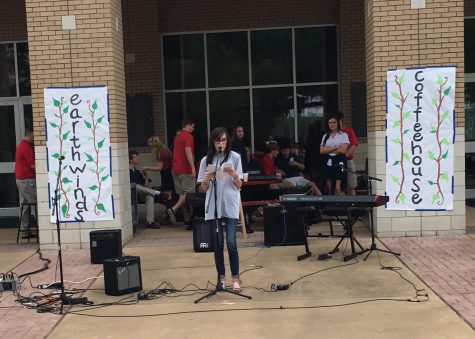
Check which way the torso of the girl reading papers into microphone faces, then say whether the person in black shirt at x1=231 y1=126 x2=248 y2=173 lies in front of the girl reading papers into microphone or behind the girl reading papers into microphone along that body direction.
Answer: behind

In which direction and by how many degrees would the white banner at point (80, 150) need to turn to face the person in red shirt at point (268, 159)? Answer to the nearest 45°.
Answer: approximately 90° to its left

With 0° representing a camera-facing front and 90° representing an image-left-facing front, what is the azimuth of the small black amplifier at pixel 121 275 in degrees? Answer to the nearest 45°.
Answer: approximately 315°

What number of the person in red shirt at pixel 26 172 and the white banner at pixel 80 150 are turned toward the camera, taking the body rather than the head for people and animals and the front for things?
1

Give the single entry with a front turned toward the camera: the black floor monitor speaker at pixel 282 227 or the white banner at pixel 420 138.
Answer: the white banner

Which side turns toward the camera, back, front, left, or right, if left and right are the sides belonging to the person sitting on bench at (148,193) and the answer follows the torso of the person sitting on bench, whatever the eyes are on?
right

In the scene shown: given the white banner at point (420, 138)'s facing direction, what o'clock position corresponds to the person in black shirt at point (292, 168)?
The person in black shirt is roughly at 4 o'clock from the white banner.

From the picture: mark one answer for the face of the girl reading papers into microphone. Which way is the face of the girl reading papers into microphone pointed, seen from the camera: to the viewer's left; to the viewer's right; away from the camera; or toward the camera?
toward the camera

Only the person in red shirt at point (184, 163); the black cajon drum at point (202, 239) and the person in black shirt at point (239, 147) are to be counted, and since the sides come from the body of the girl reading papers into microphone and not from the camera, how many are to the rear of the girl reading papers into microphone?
3

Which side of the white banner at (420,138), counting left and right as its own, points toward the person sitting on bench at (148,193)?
right

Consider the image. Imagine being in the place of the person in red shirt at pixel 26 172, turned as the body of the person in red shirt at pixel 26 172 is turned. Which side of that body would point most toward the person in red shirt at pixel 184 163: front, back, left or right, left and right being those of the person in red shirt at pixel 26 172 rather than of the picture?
front

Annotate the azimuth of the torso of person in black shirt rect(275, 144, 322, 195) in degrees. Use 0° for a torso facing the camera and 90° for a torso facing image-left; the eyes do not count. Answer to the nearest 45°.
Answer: approximately 315°

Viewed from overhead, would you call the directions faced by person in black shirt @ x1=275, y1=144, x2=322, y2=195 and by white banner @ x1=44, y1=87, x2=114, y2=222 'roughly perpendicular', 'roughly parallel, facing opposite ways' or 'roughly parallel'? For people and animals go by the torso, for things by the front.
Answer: roughly parallel

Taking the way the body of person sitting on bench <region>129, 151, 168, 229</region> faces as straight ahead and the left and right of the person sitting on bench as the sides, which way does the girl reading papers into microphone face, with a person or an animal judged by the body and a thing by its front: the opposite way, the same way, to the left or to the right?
to the right

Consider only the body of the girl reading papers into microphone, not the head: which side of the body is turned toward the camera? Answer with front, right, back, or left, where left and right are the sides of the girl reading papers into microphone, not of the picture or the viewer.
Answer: front

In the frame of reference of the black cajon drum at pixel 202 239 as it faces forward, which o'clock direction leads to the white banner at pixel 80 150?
The white banner is roughly at 4 o'clock from the black cajon drum.

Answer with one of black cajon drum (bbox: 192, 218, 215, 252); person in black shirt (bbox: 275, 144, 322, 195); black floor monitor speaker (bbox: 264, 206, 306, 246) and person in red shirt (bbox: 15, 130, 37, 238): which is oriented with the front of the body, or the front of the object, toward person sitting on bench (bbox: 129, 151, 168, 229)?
the person in red shirt

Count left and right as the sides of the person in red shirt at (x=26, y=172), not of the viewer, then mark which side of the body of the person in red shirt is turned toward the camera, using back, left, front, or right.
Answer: right

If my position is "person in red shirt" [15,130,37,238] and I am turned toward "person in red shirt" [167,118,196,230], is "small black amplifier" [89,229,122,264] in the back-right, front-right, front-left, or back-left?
front-right

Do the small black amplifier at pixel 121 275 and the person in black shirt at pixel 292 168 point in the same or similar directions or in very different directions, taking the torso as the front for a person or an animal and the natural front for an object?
same or similar directions

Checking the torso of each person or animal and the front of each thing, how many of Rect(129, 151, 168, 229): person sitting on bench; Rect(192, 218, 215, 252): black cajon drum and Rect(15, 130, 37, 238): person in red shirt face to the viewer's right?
2

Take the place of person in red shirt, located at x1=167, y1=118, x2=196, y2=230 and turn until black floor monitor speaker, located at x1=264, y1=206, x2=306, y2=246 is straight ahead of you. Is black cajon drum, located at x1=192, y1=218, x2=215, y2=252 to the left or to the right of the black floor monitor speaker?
right
